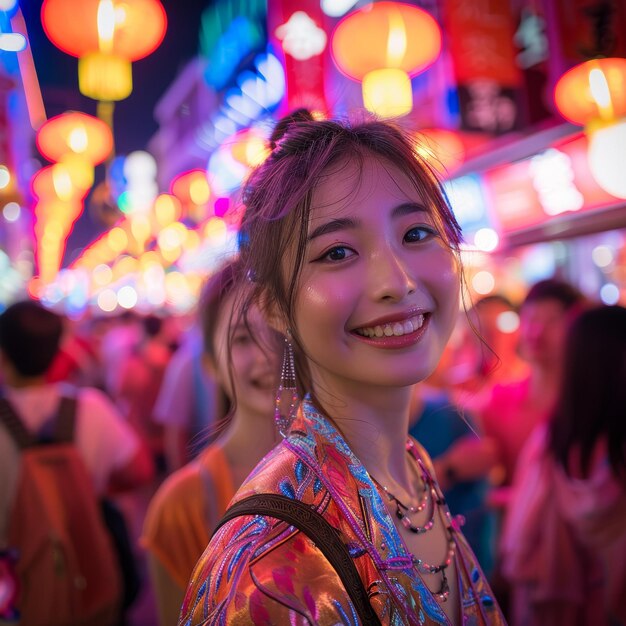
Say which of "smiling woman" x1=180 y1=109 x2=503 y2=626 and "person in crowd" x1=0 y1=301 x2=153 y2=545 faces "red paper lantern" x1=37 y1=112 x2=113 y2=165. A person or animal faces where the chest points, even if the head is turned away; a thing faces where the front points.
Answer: the person in crowd

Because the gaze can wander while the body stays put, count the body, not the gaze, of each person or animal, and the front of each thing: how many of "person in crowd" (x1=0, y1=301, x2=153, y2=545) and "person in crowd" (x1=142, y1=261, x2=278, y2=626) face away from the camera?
1

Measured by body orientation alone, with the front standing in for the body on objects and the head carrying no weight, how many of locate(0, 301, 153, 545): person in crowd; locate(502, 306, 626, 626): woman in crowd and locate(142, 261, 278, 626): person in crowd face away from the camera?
2

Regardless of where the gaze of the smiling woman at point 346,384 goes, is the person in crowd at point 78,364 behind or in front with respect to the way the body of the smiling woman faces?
behind

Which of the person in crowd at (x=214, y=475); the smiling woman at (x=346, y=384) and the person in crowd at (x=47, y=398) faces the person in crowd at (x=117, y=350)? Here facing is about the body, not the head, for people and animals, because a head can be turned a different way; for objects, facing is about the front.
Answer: the person in crowd at (x=47, y=398)

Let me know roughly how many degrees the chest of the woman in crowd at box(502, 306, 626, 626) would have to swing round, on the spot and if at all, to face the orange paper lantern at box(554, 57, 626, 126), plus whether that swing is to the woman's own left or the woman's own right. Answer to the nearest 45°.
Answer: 0° — they already face it

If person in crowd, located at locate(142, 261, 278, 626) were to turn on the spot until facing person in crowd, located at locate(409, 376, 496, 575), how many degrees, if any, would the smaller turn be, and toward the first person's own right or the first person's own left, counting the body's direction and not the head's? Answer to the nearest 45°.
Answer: approximately 90° to the first person's own left

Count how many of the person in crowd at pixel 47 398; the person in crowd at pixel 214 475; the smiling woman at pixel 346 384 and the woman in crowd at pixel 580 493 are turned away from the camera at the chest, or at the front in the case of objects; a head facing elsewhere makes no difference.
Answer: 2

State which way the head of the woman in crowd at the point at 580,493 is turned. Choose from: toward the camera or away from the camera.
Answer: away from the camera

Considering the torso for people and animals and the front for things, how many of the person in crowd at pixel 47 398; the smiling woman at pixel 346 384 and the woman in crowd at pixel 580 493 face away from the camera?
2

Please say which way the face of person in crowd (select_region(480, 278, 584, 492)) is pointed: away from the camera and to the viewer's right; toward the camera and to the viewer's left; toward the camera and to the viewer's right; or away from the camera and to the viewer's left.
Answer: toward the camera and to the viewer's left

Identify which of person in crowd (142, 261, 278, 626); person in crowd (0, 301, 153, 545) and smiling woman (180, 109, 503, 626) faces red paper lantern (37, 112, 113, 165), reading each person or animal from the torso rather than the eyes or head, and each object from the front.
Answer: person in crowd (0, 301, 153, 545)
